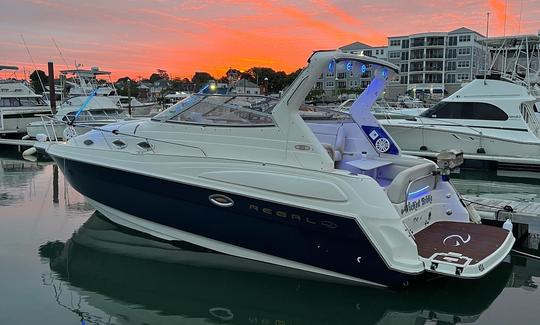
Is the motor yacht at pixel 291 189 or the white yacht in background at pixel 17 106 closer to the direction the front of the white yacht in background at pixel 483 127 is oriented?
the white yacht in background

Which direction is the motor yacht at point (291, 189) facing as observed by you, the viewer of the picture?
facing away from the viewer and to the left of the viewer

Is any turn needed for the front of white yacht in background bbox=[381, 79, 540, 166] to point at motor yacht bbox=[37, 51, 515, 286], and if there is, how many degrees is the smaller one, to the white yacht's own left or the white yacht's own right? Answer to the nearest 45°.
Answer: approximately 90° to the white yacht's own left

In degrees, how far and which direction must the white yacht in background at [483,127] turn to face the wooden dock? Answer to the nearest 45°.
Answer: approximately 90° to its left

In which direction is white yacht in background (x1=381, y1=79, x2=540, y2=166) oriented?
to the viewer's left

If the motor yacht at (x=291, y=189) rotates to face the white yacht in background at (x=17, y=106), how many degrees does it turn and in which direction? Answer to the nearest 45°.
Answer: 0° — it already faces it

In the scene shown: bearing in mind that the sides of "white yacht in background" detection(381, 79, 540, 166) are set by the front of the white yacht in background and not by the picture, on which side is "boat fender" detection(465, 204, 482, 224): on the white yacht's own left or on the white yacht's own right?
on the white yacht's own left

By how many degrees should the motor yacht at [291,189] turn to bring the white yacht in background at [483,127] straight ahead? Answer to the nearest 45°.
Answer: approximately 90° to its right
